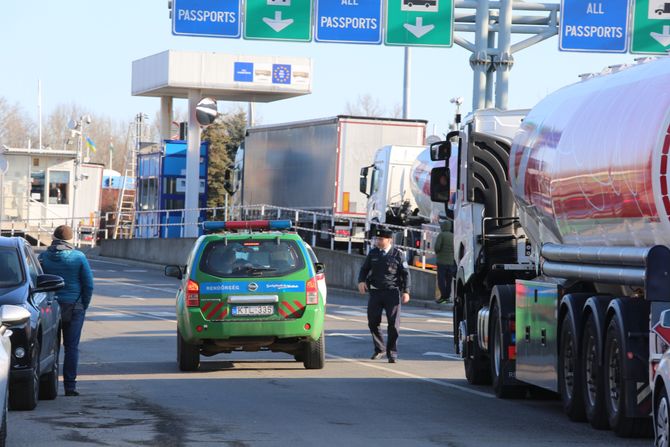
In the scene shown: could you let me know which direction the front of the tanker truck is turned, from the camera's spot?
facing away from the viewer and to the left of the viewer

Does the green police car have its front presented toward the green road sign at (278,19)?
yes

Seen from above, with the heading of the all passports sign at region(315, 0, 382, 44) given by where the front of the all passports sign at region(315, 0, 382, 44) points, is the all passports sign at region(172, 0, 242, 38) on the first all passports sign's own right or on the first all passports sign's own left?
on the first all passports sign's own right

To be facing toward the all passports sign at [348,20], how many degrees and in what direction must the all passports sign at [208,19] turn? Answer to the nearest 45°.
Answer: approximately 90° to its left

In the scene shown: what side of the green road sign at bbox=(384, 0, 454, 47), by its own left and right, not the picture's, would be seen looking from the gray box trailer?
back

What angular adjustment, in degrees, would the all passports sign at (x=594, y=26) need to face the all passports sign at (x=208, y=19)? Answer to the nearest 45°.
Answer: approximately 90° to its right

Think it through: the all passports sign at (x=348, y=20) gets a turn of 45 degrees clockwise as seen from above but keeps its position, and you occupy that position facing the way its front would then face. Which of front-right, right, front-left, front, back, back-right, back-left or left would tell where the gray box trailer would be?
back-right
